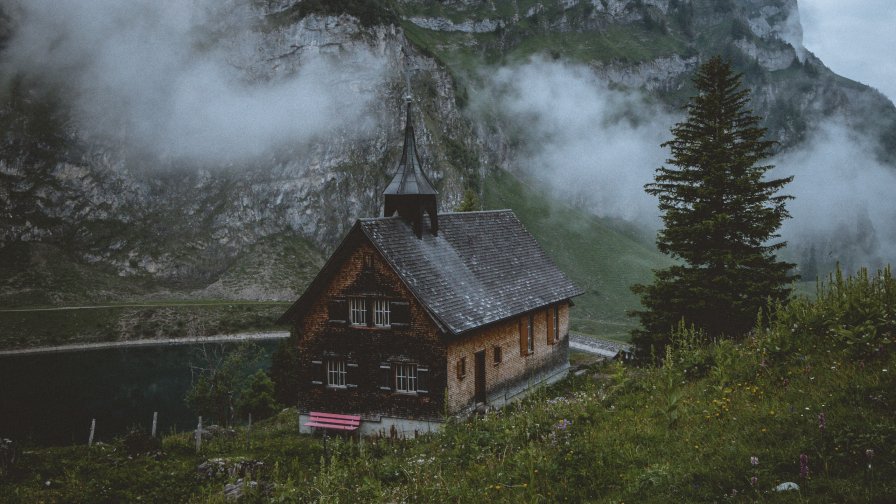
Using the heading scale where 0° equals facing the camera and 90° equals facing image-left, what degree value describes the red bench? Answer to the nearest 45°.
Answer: approximately 45°

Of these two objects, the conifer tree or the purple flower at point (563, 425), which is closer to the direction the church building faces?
the purple flower

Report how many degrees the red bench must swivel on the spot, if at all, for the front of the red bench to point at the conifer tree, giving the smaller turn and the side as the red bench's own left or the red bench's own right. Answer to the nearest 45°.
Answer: approximately 135° to the red bench's own left

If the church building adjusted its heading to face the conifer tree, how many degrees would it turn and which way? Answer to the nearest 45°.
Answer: approximately 135° to its left

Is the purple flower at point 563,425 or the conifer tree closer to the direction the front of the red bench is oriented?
the purple flower

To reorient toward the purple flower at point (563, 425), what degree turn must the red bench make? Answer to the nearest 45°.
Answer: approximately 45° to its left
